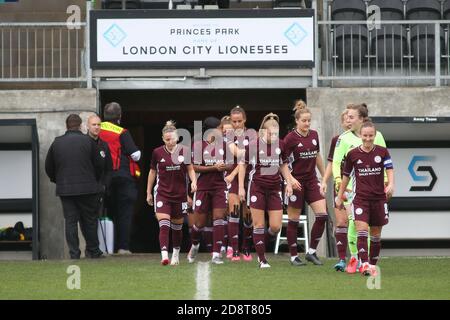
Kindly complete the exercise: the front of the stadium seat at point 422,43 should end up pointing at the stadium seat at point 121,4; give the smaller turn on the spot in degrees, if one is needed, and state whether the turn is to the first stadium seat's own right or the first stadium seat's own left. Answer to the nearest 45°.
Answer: approximately 90° to the first stadium seat's own right

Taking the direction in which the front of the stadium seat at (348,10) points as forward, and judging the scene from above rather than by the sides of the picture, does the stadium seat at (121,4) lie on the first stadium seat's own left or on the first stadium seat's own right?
on the first stadium seat's own right

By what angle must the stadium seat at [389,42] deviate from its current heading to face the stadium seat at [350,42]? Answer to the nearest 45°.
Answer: approximately 90° to its right

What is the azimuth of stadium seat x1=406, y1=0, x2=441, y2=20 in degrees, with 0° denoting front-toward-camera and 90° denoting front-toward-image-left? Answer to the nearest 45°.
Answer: approximately 0°

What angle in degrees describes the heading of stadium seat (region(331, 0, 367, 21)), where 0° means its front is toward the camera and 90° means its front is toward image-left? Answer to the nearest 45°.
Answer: approximately 0°

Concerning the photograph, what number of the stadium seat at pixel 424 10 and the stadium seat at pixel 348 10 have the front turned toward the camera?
2
